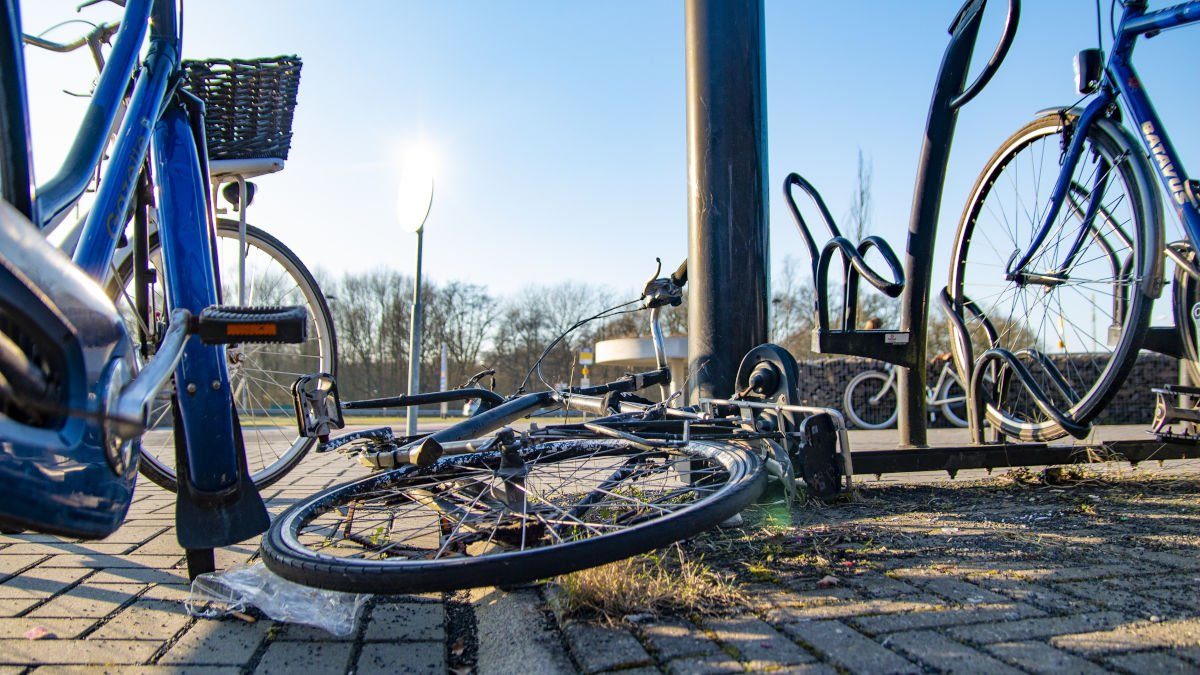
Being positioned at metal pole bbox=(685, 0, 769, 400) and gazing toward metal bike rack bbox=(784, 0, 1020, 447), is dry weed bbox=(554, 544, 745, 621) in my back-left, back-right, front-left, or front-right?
back-right

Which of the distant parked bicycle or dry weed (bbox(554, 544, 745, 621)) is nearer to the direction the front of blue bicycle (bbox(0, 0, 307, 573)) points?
the distant parked bicycle

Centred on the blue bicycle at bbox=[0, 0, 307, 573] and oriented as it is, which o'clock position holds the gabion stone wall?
The gabion stone wall is roughly at 1 o'clock from the blue bicycle.

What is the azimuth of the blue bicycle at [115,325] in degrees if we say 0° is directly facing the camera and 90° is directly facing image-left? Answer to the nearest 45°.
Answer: approximately 225°

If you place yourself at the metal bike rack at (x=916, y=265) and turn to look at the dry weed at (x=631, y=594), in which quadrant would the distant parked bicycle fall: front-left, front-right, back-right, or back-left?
back-right

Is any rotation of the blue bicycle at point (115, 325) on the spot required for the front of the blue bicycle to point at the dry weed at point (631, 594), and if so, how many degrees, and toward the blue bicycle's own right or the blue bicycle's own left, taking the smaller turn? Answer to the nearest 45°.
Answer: approximately 45° to the blue bicycle's own right

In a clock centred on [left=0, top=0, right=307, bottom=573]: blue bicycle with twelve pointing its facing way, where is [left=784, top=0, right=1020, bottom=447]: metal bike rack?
The metal bike rack is roughly at 1 o'clock from the blue bicycle.
